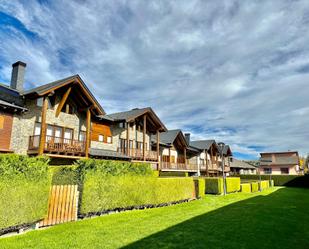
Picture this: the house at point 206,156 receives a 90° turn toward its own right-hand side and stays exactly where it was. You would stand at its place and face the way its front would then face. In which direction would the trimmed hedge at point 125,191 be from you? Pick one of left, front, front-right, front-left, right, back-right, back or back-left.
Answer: front-left

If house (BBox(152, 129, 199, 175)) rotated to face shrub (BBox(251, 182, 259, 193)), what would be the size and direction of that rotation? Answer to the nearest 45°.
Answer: approximately 45° to its left

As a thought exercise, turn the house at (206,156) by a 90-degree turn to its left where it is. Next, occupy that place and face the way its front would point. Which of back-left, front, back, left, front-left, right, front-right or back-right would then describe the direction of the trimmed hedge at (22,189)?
back-right

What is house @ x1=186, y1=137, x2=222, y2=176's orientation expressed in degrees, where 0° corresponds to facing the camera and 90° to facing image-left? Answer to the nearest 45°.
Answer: approximately 315°

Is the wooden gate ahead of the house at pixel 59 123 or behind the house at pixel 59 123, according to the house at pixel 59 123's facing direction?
ahead

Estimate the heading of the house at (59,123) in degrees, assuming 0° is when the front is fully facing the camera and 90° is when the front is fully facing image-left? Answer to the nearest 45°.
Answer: approximately 315°

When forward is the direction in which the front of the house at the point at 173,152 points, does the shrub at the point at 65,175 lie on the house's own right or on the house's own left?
on the house's own right

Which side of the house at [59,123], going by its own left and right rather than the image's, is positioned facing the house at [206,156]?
left

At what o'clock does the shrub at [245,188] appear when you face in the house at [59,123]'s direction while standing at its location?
The shrub is roughly at 10 o'clock from the house.

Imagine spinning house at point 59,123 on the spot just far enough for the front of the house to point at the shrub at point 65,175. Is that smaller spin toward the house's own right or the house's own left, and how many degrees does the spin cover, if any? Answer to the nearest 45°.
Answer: approximately 45° to the house's own right

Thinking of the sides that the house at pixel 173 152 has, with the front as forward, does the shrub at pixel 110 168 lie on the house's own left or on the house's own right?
on the house's own right

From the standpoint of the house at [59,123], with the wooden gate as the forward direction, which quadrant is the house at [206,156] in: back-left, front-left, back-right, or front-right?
back-left

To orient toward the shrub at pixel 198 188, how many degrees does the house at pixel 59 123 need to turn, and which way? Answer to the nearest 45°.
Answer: approximately 45° to its left

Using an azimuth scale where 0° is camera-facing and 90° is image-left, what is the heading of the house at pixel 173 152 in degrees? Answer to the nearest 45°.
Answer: approximately 315°
